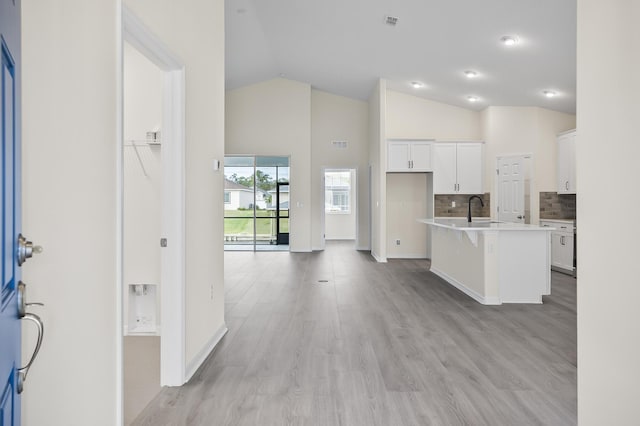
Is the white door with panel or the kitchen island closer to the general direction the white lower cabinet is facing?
the kitchen island

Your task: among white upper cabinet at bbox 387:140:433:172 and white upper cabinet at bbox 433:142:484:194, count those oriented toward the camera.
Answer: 2

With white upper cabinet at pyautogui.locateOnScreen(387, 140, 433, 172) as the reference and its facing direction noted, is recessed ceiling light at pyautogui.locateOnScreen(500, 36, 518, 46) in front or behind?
in front

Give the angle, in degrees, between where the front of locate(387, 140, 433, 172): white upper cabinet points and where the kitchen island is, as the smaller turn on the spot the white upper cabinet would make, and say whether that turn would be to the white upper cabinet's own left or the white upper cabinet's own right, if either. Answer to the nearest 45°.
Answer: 0° — it already faces it

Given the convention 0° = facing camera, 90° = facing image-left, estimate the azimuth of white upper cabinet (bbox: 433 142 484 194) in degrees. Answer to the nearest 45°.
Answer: approximately 0°

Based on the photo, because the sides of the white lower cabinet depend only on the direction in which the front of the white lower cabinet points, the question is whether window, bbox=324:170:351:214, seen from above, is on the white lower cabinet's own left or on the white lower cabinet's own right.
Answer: on the white lower cabinet's own right
